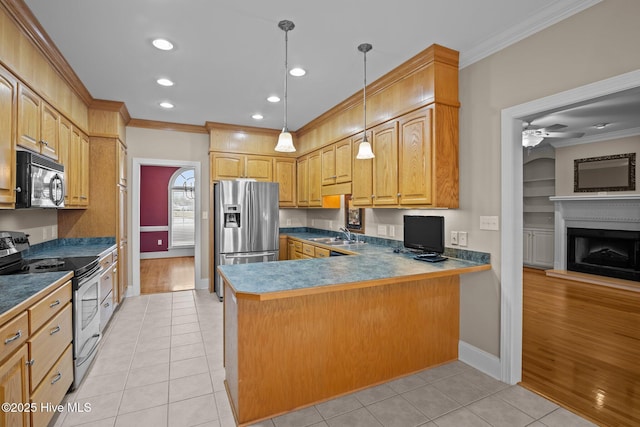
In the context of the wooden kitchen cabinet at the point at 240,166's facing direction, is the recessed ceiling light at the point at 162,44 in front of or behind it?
in front

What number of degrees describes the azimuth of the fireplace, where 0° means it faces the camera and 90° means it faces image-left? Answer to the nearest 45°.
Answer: approximately 45°

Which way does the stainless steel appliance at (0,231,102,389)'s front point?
to the viewer's right

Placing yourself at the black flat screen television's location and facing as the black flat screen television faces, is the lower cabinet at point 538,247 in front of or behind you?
behind

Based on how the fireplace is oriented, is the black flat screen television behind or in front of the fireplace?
in front

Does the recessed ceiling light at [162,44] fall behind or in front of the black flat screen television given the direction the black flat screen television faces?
in front

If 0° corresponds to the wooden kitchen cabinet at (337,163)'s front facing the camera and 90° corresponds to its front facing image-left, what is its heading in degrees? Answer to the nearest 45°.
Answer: approximately 45°

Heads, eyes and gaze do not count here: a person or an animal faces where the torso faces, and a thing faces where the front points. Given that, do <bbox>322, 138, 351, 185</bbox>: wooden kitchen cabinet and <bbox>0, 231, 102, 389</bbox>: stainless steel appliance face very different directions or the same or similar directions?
very different directions

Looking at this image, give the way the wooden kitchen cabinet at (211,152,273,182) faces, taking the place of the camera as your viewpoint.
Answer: facing the viewer

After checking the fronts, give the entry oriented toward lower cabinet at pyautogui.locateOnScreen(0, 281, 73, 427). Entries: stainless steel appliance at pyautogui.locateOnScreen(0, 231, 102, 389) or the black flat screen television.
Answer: the black flat screen television

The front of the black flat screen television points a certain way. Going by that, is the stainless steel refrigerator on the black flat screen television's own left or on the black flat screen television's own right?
on the black flat screen television's own right

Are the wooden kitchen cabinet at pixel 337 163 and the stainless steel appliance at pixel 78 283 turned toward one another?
yes

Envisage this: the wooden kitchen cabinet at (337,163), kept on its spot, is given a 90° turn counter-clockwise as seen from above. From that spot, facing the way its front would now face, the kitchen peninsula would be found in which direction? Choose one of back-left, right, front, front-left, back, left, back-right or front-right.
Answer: front-right

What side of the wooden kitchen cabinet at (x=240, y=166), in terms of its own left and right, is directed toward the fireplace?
left

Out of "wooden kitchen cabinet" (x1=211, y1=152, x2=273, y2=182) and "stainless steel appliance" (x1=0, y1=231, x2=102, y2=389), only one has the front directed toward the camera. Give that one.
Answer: the wooden kitchen cabinet
